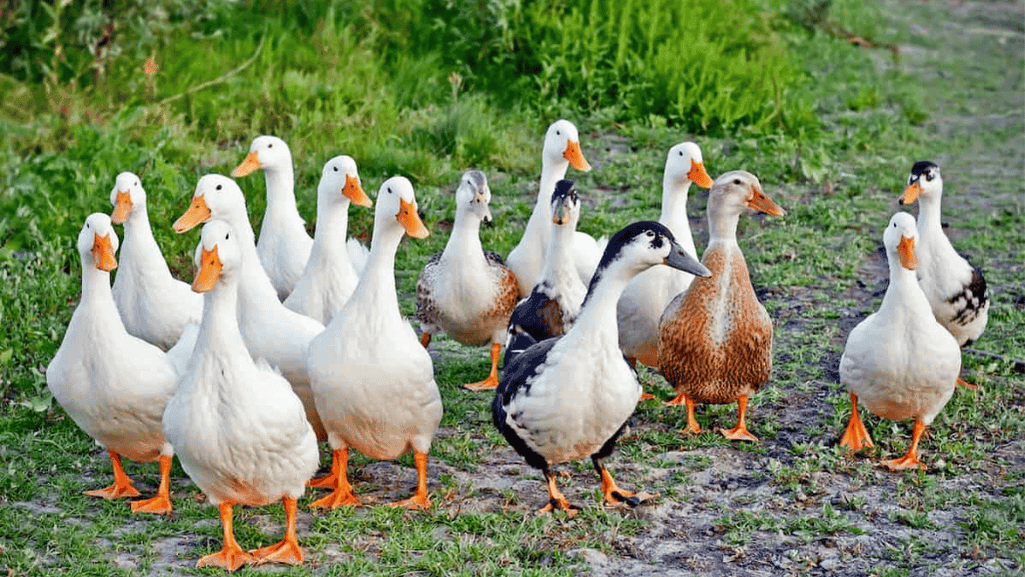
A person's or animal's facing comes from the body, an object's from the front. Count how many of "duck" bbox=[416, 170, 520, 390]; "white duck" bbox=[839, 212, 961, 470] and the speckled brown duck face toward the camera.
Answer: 3

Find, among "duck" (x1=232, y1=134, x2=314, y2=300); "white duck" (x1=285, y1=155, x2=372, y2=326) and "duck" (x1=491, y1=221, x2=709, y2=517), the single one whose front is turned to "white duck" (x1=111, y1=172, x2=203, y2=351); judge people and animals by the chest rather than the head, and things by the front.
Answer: "duck" (x1=232, y1=134, x2=314, y2=300)

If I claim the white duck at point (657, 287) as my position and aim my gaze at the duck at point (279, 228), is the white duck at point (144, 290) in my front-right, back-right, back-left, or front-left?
front-left

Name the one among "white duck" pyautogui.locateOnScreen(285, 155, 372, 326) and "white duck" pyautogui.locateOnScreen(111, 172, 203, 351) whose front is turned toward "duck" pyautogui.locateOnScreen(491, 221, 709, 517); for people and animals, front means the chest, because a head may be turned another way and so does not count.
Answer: "white duck" pyautogui.locateOnScreen(285, 155, 372, 326)

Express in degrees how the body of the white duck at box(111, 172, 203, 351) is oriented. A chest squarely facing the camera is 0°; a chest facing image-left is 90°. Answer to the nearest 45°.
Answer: approximately 45°

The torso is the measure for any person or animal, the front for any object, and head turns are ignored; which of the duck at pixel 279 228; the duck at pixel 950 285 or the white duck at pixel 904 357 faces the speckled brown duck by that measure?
the duck at pixel 950 285

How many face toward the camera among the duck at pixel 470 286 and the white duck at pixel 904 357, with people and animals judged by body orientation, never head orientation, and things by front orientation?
2

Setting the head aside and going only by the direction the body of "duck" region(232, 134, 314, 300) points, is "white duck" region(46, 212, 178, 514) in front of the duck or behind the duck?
in front

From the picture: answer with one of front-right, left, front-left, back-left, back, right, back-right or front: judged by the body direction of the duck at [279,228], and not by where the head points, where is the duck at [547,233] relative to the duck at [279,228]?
back-left

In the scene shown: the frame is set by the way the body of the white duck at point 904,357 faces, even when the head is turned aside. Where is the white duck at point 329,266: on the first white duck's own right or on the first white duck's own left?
on the first white duck's own right

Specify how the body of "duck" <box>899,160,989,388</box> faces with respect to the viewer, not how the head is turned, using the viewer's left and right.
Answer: facing the viewer and to the left of the viewer

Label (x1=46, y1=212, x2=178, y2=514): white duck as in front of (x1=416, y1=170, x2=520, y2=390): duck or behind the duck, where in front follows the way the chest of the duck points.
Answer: in front

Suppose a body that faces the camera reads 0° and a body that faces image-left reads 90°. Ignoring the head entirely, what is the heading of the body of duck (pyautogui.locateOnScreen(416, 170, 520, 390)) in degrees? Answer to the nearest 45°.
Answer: approximately 0°

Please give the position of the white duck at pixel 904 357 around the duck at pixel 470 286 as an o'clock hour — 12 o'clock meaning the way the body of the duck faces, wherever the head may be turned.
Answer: The white duck is roughly at 10 o'clock from the duck.

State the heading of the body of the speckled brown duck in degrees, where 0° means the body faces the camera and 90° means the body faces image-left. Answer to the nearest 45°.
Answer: approximately 0°

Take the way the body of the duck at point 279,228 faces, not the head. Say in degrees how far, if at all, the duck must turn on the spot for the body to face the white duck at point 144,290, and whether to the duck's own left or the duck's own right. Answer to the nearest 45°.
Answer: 0° — it already faces it
